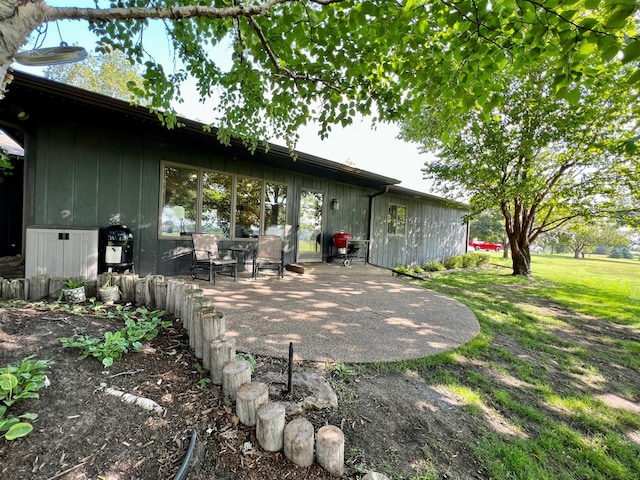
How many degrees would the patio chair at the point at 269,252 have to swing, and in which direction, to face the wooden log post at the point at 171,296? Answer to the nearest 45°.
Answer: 0° — it already faces it

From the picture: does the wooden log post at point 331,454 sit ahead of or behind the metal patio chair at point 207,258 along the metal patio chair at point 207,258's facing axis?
ahead

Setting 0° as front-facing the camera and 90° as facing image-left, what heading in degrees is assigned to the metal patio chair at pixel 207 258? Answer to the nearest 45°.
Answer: approximately 315°

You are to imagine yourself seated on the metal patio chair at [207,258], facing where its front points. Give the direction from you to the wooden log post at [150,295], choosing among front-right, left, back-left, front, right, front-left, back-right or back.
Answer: front-right

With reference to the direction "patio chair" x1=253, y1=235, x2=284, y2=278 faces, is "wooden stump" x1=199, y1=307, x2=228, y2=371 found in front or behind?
in front

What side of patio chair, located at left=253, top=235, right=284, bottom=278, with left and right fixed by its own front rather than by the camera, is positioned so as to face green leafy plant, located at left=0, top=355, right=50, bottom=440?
front

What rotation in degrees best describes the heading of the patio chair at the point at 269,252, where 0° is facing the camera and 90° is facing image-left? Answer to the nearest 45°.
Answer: approximately 0°

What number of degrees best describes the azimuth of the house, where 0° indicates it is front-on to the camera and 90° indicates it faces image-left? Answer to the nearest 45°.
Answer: approximately 315°

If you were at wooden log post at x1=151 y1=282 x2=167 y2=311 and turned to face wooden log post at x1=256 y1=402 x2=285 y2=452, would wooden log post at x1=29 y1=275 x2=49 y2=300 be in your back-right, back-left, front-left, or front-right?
back-right

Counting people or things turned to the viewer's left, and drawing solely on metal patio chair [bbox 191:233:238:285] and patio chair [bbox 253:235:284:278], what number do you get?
0

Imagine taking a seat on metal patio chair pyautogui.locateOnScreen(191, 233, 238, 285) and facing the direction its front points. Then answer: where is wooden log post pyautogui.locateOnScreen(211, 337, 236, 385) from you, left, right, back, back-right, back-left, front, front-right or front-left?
front-right

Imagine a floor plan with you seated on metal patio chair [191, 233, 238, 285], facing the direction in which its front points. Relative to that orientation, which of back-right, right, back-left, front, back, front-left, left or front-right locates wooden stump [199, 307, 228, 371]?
front-right

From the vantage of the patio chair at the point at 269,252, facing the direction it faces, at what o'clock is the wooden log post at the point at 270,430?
The wooden log post is roughly at 12 o'clock from the patio chair.
